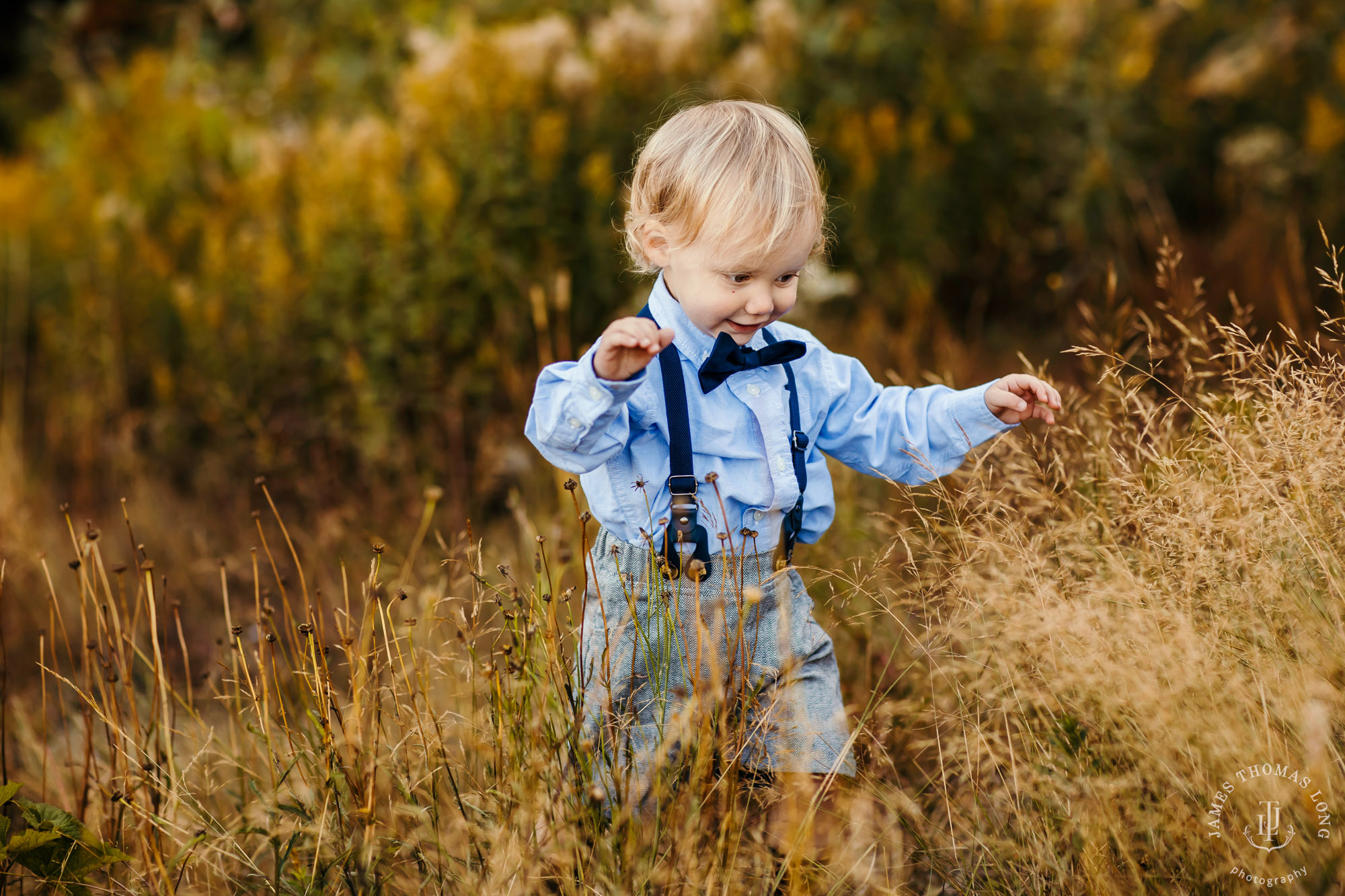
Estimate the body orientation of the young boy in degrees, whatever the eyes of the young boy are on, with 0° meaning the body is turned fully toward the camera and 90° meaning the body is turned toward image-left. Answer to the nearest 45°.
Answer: approximately 315°

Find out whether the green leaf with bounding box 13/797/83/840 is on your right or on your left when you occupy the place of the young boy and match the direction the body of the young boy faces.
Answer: on your right

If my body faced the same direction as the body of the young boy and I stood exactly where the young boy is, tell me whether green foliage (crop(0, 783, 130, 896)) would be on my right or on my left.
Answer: on my right
